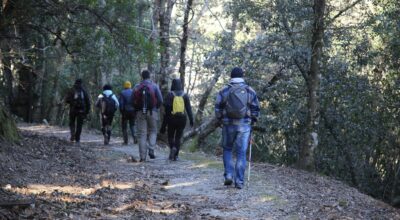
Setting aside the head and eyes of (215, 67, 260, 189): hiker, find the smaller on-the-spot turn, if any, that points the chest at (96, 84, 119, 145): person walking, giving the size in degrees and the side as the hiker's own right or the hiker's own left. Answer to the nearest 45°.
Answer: approximately 45° to the hiker's own left

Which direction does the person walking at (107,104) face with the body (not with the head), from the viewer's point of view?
away from the camera

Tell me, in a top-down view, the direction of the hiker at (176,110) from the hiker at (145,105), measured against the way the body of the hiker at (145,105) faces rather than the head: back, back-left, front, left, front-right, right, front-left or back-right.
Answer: right

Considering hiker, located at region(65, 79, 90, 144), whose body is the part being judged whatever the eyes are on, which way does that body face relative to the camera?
away from the camera

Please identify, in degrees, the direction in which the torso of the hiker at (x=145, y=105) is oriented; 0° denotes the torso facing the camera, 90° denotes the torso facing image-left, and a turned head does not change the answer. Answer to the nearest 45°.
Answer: approximately 180°

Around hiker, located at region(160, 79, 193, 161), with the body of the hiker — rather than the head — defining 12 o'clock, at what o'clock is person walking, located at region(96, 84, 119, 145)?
The person walking is roughly at 11 o'clock from the hiker.

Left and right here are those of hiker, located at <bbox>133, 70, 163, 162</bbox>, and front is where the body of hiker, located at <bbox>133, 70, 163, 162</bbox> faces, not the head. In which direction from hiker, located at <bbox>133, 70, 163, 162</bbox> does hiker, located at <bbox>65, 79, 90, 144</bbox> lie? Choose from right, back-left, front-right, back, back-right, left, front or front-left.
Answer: front-left

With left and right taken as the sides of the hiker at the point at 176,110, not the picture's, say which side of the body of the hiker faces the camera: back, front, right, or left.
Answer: back

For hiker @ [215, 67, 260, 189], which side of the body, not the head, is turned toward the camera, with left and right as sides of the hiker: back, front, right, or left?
back

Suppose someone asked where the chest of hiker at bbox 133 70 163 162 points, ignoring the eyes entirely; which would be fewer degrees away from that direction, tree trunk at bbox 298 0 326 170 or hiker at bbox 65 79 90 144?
the hiker
